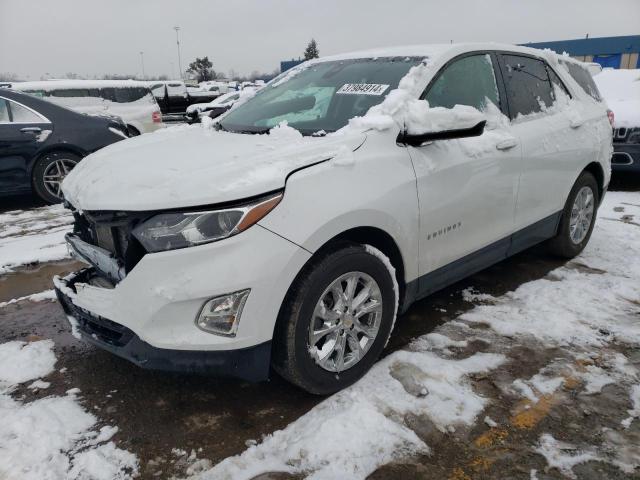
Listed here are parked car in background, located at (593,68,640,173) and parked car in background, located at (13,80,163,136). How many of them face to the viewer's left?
1

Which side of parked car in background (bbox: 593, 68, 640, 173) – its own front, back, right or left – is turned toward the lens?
front

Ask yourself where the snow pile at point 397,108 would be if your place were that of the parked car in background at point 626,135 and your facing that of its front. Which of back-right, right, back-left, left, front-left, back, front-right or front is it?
front

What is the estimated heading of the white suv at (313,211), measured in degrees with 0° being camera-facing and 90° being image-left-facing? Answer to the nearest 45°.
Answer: approximately 45°

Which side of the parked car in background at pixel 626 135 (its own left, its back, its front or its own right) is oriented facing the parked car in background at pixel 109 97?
right

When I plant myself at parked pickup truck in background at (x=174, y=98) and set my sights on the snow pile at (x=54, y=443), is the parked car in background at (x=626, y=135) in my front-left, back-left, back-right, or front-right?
front-left

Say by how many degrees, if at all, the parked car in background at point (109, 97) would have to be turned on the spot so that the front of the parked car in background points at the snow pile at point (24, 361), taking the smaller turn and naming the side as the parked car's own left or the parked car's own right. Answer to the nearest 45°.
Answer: approximately 90° to the parked car's own left

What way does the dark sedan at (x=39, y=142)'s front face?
to the viewer's left

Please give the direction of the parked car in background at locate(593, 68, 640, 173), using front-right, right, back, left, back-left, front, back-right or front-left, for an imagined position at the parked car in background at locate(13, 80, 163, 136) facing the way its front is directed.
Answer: back-left

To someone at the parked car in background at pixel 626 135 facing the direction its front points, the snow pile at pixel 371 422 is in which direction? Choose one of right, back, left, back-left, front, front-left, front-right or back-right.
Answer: front

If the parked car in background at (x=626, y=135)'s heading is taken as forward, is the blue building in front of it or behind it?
behind

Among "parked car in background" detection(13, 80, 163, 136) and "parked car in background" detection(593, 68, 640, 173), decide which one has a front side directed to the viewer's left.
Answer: "parked car in background" detection(13, 80, 163, 136)

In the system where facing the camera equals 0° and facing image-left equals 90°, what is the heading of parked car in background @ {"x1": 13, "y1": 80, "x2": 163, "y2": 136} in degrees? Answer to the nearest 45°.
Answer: approximately 90°

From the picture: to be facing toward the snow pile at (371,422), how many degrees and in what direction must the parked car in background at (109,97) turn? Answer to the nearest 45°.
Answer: approximately 90° to its left
